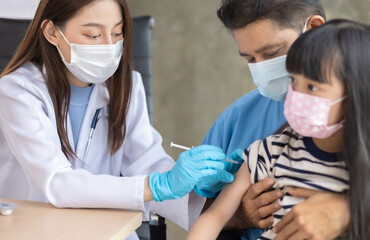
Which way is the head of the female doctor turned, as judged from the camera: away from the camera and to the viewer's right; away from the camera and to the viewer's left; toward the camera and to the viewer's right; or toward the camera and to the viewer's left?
toward the camera and to the viewer's right

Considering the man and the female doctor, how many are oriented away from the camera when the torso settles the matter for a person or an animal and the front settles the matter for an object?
0

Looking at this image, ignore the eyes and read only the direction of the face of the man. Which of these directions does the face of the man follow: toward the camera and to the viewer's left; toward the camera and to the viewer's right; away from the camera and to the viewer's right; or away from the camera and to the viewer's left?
toward the camera and to the viewer's left

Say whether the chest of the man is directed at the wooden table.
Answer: yes

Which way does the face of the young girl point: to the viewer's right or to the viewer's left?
to the viewer's left

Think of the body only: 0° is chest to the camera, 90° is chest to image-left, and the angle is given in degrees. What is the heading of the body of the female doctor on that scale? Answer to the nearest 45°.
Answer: approximately 315°

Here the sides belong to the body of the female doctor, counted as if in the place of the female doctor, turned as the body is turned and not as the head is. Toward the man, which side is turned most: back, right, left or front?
front

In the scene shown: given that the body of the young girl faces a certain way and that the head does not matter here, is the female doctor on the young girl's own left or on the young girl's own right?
on the young girl's own right

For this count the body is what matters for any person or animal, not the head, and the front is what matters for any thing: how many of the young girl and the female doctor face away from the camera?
0

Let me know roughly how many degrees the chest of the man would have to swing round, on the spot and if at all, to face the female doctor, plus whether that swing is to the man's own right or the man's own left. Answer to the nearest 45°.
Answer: approximately 45° to the man's own right

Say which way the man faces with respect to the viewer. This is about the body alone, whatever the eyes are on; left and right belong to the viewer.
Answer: facing the viewer and to the left of the viewer

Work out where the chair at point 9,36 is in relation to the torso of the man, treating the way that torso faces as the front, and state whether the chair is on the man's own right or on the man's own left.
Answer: on the man's own right

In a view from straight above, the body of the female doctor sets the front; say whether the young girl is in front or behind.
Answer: in front
